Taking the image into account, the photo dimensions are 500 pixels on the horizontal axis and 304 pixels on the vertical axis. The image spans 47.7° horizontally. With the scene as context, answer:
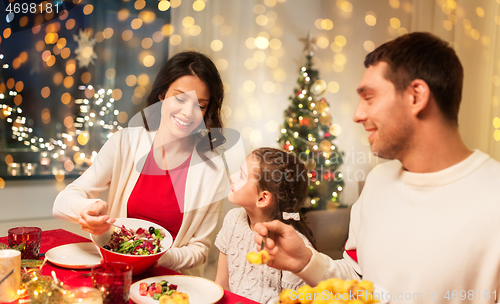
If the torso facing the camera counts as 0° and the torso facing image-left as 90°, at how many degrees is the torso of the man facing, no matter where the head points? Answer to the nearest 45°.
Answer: approximately 45°

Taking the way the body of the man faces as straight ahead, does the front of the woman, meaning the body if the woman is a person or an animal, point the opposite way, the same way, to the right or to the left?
to the left

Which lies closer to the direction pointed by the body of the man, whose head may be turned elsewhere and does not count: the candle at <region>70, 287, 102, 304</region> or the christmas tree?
the candle

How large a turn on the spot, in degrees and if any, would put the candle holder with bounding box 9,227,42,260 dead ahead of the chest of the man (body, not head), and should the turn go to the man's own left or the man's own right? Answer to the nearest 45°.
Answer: approximately 45° to the man's own right

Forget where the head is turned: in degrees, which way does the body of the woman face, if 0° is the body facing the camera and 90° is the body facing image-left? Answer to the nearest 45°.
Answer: approximately 0°
